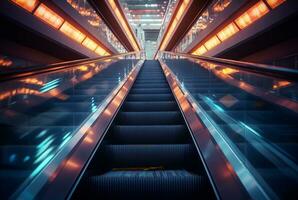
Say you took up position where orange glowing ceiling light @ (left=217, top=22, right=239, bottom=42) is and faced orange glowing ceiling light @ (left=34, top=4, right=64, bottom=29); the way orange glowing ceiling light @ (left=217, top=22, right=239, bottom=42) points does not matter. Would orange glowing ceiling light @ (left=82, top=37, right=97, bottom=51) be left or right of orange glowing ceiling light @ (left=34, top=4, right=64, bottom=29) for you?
right

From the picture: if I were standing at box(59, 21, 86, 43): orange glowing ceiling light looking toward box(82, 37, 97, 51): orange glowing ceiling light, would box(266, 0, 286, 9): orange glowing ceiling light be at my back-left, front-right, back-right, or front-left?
back-right
